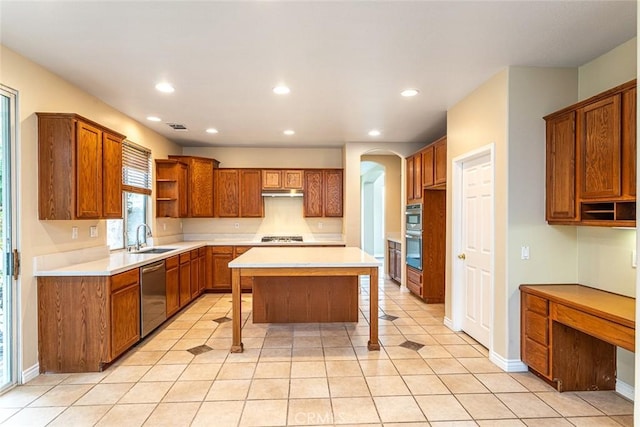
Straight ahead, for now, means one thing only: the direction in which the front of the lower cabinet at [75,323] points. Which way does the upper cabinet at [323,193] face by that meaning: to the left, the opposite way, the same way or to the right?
to the right

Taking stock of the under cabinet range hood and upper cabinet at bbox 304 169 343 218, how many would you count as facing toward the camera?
2

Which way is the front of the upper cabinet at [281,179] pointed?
toward the camera

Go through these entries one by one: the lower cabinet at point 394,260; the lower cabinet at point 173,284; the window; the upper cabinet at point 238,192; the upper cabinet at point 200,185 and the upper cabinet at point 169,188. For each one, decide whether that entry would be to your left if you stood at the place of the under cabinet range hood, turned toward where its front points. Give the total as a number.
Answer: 1

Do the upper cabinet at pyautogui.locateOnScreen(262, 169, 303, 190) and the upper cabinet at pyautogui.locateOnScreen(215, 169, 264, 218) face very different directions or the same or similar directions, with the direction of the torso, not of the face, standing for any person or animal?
same or similar directions

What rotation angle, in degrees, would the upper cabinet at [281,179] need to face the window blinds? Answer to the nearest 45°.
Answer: approximately 45° to its right

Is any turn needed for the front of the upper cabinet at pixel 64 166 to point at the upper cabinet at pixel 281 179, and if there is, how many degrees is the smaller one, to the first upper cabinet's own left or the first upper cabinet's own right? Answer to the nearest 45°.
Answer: approximately 90° to the first upper cabinet's own left

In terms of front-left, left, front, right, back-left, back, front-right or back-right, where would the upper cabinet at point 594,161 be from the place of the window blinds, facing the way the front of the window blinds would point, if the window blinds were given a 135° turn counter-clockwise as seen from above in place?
back-right

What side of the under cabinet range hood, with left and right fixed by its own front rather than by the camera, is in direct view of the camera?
front

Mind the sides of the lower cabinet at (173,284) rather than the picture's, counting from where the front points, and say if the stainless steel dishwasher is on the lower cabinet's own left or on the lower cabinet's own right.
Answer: on the lower cabinet's own right

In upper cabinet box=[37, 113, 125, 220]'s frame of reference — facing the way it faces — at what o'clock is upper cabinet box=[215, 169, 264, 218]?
upper cabinet box=[215, 169, 264, 218] is roughly at 9 o'clock from upper cabinet box=[37, 113, 125, 220].

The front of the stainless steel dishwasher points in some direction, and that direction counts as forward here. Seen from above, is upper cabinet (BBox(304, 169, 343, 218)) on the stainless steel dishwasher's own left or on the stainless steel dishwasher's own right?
on the stainless steel dishwasher's own left

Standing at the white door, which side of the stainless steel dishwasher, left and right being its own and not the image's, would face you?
front

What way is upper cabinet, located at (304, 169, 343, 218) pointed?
toward the camera

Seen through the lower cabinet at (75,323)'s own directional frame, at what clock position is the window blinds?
The window blinds is roughly at 8 o'clock from the lower cabinet.

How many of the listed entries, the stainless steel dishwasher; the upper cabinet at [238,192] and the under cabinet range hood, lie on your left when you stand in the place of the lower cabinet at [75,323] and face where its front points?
3

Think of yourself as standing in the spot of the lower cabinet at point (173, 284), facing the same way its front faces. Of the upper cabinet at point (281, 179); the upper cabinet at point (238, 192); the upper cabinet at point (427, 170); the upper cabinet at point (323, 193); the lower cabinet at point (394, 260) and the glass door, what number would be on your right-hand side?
1

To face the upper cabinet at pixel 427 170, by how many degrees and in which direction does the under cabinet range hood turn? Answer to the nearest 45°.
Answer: approximately 45° to its left

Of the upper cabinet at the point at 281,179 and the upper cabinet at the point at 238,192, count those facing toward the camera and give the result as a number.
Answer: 2

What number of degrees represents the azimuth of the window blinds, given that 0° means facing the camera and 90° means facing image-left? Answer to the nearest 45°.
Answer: approximately 315°
